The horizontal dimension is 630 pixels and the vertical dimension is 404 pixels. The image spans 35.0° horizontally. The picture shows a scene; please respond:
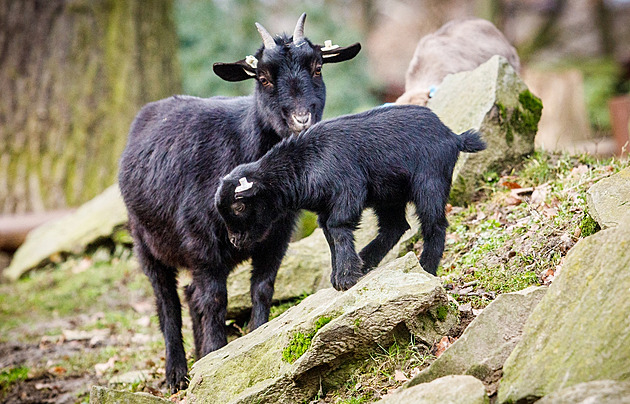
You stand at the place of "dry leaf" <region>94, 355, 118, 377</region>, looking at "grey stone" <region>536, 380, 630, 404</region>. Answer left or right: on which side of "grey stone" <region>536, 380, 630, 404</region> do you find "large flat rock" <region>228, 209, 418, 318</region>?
left

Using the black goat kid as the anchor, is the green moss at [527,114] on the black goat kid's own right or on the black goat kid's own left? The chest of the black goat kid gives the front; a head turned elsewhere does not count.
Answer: on the black goat kid's own right

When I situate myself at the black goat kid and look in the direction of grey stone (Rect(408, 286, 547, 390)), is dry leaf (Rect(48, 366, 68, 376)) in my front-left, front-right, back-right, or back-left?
back-right

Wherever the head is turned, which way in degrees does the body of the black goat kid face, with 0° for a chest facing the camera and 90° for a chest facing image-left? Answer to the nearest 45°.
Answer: approximately 90°

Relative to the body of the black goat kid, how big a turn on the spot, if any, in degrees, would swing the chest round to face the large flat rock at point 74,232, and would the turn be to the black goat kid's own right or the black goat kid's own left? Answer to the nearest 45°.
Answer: approximately 45° to the black goat kid's own right

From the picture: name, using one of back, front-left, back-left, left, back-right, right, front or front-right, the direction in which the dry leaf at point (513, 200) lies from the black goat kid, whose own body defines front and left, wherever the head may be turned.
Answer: back-right

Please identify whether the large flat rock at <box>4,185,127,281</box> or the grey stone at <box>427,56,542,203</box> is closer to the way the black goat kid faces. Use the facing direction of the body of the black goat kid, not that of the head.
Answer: the large flat rock

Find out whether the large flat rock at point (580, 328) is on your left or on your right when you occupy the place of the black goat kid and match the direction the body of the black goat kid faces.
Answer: on your left

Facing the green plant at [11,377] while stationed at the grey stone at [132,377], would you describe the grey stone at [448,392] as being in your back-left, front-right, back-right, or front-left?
back-left

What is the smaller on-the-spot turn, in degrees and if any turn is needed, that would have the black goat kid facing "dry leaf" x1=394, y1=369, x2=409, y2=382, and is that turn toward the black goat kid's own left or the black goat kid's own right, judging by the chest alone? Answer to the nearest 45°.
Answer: approximately 90° to the black goat kid's own left

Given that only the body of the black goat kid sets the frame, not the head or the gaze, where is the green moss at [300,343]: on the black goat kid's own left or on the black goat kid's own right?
on the black goat kid's own left

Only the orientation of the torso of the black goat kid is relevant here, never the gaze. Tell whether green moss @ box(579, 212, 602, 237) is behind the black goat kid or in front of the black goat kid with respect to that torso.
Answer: behind

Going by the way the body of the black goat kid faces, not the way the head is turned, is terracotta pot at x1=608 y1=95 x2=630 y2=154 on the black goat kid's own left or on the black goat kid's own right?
on the black goat kid's own right
